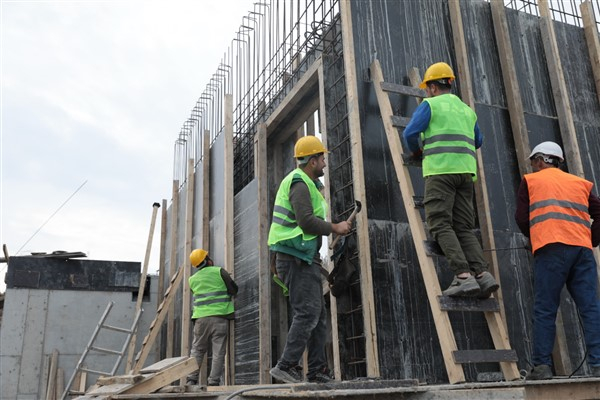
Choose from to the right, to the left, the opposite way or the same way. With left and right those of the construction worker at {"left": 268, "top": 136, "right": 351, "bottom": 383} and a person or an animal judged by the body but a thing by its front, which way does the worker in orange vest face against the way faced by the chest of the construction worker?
to the left

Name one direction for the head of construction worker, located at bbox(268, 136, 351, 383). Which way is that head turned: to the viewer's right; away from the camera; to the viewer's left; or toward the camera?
to the viewer's right

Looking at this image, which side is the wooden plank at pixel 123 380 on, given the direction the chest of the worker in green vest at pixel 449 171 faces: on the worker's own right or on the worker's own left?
on the worker's own left

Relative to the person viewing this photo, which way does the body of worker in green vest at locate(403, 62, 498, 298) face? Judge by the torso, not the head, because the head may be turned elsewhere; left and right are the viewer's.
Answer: facing away from the viewer and to the left of the viewer

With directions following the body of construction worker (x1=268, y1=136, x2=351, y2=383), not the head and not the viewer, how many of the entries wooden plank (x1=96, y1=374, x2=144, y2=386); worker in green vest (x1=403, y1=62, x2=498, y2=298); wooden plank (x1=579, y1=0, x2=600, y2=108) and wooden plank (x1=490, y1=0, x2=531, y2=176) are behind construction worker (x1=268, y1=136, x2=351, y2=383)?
1

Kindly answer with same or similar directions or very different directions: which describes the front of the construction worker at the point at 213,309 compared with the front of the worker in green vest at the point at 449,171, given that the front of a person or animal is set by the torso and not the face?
same or similar directions

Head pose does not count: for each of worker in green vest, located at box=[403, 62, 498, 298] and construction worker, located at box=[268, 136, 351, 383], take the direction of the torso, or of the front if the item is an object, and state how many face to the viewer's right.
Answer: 1

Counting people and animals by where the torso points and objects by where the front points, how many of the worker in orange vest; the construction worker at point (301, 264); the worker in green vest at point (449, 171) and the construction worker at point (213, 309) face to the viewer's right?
1

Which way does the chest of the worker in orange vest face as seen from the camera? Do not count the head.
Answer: away from the camera

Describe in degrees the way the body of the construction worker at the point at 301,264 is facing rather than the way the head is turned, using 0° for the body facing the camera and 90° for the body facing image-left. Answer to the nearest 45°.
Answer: approximately 270°
